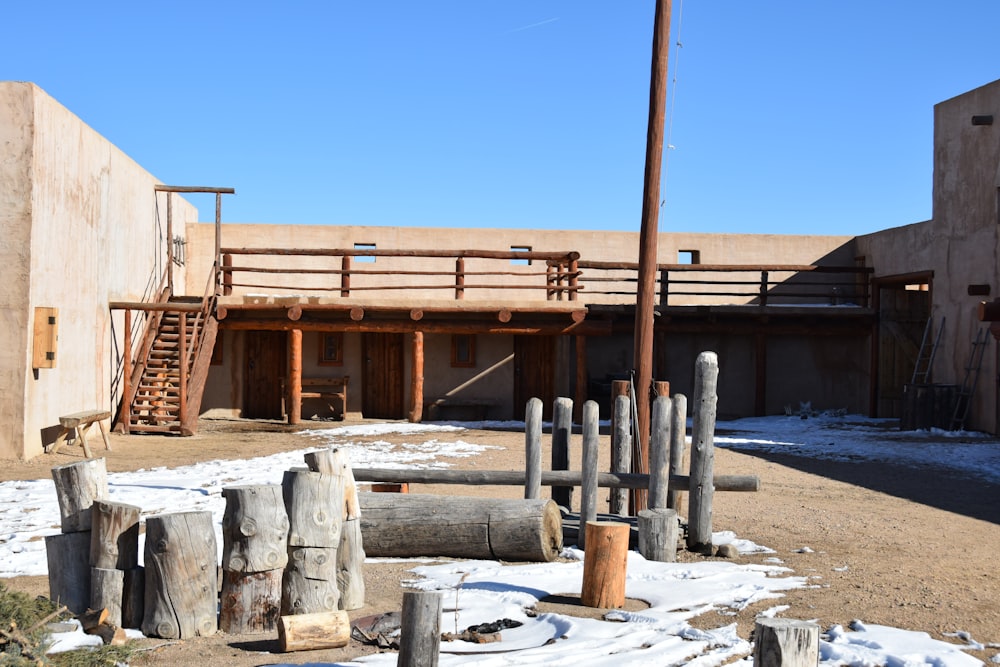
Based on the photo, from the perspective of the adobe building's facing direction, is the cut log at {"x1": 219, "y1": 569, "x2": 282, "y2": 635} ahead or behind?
ahead

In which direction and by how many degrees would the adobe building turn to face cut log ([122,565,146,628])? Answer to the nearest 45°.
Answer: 0° — it already faces it

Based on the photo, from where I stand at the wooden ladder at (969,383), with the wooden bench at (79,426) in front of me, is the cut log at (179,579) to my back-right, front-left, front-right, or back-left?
front-left

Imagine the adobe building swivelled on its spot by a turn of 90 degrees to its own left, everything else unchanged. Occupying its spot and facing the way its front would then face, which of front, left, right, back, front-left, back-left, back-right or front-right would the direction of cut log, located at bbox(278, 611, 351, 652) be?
right

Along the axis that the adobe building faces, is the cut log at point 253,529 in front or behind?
in front

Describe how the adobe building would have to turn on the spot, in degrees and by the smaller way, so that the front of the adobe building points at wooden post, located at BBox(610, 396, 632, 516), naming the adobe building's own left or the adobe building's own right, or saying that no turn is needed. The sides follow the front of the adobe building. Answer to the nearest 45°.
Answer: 0° — it already faces it

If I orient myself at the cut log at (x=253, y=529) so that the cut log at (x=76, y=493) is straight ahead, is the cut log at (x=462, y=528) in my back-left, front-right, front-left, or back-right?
back-right

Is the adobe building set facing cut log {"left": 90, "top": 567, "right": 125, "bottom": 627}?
yes

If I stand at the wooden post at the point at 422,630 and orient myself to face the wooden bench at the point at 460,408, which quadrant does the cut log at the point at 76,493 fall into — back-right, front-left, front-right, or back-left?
front-left

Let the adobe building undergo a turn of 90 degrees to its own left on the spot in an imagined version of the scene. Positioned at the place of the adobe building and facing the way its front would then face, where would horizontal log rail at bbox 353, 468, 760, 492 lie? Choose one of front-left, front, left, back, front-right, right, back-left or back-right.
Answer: right

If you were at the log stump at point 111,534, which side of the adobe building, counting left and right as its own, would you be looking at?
front

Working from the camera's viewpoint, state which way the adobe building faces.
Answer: facing the viewer

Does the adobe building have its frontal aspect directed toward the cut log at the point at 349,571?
yes

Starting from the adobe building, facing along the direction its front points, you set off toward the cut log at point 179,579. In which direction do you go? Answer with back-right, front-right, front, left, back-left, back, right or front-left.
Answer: front

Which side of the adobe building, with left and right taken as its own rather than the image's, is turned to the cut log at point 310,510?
front
